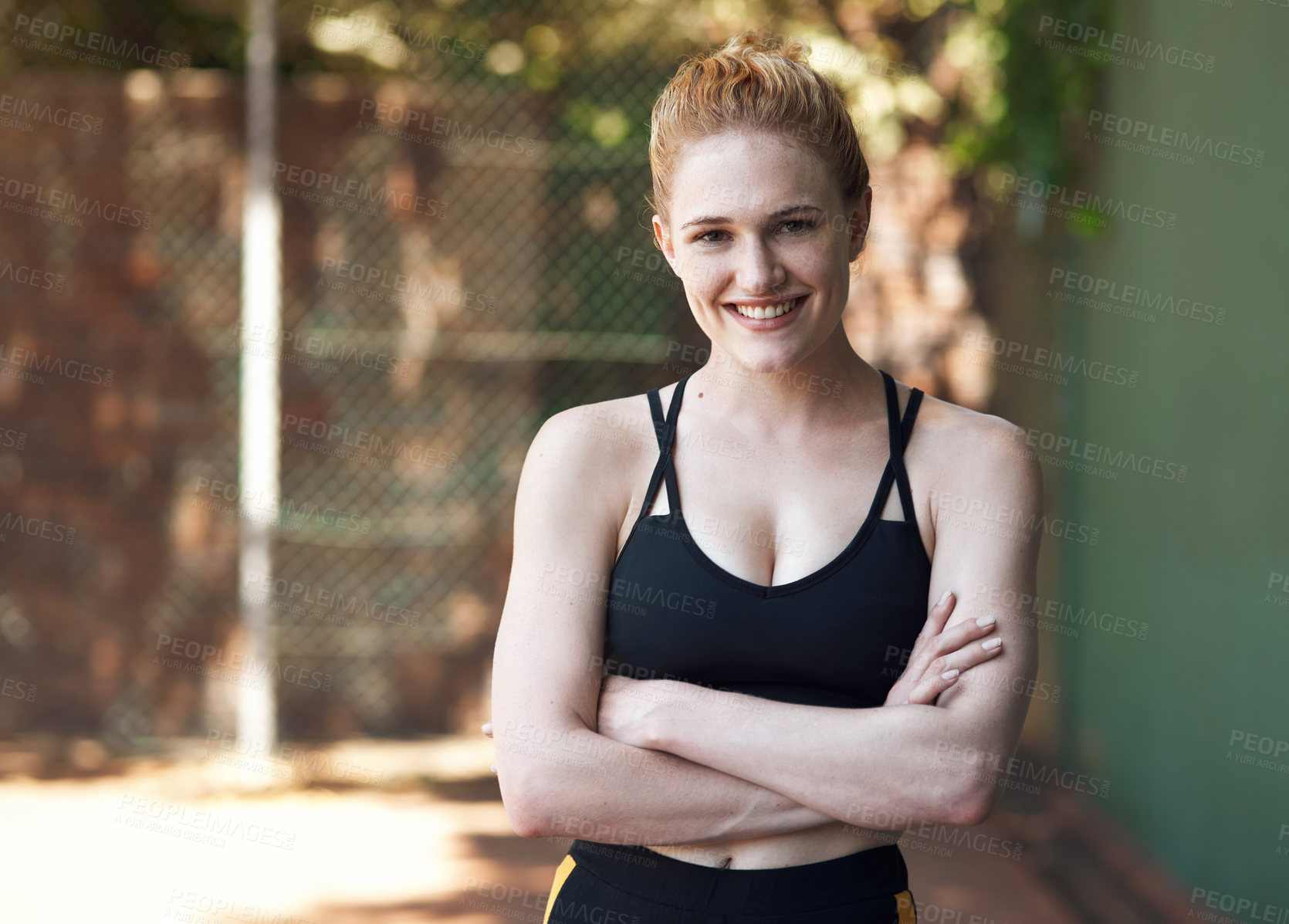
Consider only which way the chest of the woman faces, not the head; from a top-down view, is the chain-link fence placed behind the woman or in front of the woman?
behind

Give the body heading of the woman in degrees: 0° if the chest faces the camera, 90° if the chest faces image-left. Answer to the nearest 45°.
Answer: approximately 0°
